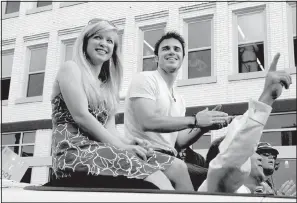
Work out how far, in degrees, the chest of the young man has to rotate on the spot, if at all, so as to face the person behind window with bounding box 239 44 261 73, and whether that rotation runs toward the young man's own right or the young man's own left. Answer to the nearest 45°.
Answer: approximately 135° to the young man's own left

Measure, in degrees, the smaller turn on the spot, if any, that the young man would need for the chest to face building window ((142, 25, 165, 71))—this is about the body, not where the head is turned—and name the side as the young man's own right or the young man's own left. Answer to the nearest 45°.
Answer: approximately 135° to the young man's own left

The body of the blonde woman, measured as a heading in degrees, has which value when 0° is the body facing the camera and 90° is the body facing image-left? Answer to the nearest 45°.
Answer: approximately 315°

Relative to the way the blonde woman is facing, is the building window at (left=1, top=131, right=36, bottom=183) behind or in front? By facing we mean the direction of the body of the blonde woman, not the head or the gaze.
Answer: behind

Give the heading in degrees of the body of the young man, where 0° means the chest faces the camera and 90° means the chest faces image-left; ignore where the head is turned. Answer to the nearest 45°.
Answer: approximately 315°

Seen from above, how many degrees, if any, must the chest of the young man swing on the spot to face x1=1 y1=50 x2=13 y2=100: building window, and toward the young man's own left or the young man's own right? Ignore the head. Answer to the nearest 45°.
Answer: approximately 180°
